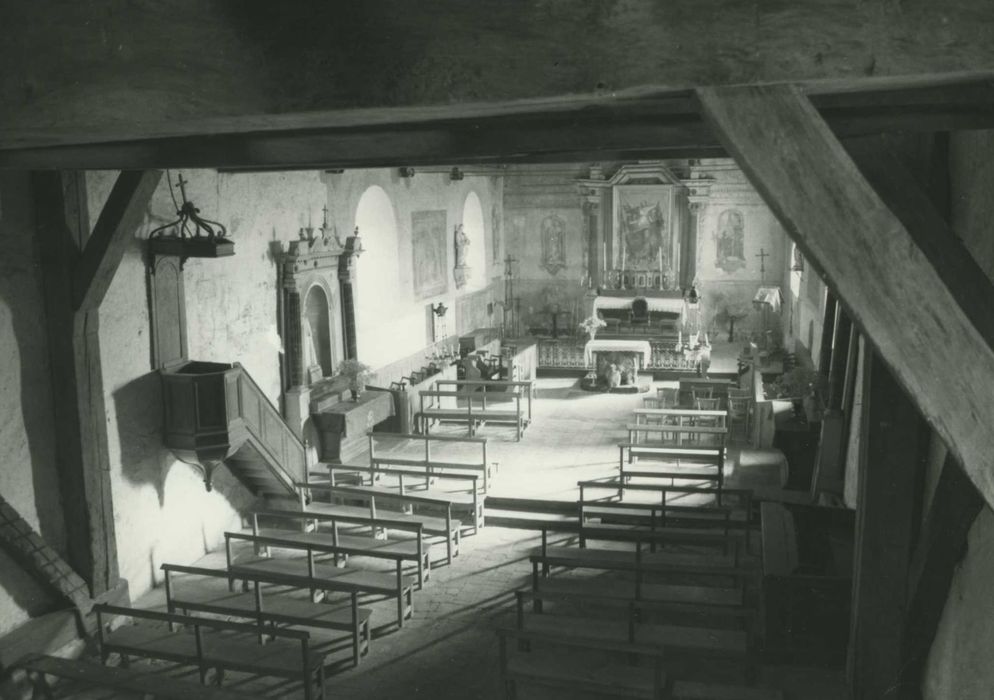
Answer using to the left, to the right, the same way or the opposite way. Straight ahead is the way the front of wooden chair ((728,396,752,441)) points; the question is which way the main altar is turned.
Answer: the opposite way

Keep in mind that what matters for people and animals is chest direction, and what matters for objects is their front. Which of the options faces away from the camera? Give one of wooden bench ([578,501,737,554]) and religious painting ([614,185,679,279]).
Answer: the wooden bench

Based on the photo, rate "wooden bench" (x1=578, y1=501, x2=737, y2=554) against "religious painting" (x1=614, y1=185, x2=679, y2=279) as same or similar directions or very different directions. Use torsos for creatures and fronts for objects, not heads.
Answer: very different directions

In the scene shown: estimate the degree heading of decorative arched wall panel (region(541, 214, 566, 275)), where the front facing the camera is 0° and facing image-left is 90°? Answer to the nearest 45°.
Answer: approximately 0°

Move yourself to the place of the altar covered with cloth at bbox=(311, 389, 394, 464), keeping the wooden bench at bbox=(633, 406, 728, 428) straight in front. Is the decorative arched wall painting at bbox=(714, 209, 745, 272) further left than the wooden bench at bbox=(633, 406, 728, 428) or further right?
left

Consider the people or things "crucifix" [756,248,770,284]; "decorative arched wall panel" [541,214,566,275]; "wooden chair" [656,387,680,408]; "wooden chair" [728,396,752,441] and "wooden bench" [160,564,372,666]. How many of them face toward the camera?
2

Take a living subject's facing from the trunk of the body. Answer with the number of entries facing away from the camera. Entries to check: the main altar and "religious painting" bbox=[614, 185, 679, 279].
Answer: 0

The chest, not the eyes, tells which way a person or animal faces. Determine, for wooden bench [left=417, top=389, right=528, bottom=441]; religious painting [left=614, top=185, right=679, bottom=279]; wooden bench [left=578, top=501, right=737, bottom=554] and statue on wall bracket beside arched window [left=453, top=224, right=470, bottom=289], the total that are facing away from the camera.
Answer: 2

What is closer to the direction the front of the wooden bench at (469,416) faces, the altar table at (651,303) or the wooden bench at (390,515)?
the altar table

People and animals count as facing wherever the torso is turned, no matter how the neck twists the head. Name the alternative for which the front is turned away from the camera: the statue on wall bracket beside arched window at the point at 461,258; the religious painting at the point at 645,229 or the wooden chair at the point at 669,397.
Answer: the wooden chair

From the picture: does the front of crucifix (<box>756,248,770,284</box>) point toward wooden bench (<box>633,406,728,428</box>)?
yes

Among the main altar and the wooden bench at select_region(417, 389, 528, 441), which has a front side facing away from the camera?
the wooden bench

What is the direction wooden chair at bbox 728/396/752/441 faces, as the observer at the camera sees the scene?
facing away from the viewer

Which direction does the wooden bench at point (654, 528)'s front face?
away from the camera

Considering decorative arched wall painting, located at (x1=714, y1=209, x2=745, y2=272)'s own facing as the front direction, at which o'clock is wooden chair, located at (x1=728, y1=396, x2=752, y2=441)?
The wooden chair is roughly at 12 o'clock from the decorative arched wall painting.

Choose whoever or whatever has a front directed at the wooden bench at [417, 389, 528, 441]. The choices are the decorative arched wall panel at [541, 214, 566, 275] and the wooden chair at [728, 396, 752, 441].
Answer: the decorative arched wall panel
